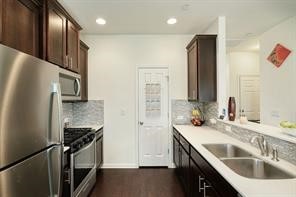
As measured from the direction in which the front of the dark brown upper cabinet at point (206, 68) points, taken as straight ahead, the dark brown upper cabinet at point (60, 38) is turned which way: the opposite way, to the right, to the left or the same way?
the opposite way

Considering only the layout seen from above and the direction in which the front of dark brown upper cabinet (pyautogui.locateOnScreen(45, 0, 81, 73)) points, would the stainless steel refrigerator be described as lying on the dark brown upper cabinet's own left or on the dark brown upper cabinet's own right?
on the dark brown upper cabinet's own right

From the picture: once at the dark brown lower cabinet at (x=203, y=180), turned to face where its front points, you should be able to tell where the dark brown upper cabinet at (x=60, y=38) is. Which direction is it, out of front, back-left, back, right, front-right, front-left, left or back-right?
front

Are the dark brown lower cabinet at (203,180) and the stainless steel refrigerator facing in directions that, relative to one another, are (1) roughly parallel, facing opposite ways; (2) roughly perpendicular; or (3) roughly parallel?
roughly parallel, facing opposite ways

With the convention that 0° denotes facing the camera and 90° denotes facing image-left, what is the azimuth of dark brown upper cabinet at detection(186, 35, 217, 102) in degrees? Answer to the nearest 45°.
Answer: approximately 90°

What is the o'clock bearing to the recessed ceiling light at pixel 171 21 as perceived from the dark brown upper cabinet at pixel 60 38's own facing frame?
The recessed ceiling light is roughly at 10 o'clock from the dark brown upper cabinet.

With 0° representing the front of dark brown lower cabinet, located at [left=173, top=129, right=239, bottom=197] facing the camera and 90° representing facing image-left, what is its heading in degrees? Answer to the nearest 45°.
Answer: approximately 90°

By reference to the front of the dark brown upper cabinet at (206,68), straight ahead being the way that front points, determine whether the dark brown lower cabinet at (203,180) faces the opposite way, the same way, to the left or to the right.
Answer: the same way

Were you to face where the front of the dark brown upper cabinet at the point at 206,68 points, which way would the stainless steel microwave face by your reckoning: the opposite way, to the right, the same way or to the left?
the opposite way

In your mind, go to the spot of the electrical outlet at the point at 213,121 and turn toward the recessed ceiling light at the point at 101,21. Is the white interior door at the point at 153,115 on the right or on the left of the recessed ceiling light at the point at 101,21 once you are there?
right

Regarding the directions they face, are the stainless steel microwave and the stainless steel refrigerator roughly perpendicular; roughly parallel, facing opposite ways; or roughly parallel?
roughly parallel

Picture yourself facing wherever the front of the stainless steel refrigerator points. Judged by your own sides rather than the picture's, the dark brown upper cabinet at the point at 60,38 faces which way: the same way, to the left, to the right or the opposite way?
the same way

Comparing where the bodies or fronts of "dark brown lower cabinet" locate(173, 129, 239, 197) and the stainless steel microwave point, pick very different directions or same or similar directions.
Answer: very different directions

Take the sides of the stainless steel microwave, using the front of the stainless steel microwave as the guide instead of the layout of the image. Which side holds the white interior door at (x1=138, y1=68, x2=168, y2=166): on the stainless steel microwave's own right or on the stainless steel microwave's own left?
on the stainless steel microwave's own left
